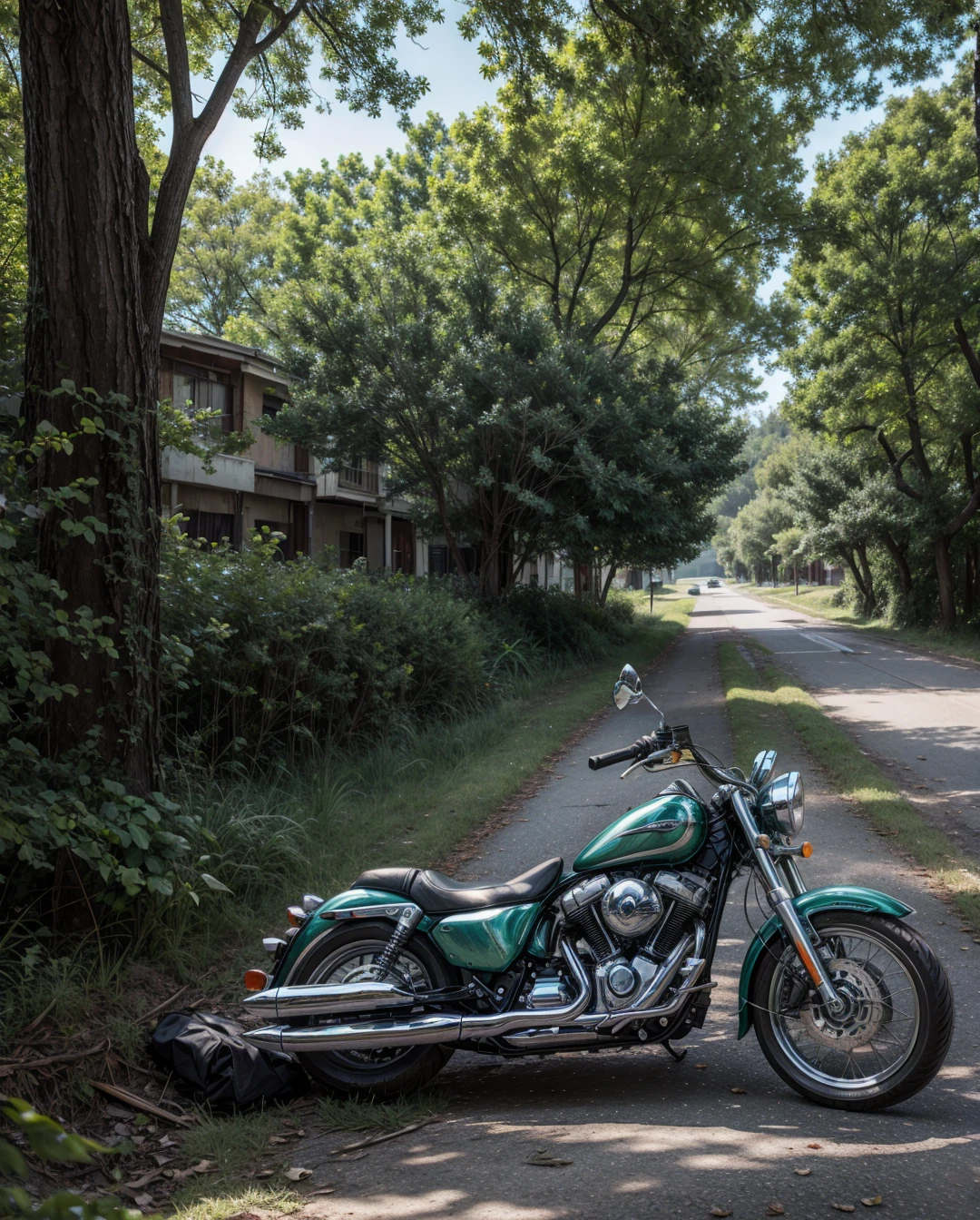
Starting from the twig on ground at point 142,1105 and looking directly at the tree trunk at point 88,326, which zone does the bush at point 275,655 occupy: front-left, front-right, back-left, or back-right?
front-right

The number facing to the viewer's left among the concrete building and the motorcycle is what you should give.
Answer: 0

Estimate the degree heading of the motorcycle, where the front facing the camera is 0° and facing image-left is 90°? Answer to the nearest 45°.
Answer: approximately 270°

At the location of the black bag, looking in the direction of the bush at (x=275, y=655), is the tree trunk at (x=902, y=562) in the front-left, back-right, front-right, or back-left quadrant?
front-right

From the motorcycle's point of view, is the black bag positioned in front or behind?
behind

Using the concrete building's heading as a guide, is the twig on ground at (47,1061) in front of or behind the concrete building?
in front

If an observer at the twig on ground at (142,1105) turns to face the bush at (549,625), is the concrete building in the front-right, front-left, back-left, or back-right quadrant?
front-left

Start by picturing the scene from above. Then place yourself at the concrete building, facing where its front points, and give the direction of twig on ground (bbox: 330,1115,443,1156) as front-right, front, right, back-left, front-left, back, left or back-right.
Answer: front-right

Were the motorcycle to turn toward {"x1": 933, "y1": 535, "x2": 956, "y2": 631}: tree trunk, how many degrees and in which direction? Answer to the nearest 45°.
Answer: approximately 90° to its left

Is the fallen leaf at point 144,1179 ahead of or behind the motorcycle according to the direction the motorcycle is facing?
behind

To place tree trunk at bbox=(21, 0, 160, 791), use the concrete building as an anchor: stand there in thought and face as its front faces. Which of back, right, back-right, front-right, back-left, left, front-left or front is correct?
front-right

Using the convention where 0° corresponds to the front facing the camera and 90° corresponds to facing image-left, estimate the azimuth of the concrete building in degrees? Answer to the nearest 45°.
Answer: approximately 315°

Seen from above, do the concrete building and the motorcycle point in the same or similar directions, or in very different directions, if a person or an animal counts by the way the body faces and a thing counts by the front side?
same or similar directions

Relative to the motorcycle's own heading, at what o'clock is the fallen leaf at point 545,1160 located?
The fallen leaf is roughly at 4 o'clock from the motorcycle.

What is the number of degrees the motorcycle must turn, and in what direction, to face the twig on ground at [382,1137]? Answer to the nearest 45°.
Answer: approximately 180°

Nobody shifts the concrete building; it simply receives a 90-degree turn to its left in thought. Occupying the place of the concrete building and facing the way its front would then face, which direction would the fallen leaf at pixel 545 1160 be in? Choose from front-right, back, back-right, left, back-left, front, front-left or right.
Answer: back-right

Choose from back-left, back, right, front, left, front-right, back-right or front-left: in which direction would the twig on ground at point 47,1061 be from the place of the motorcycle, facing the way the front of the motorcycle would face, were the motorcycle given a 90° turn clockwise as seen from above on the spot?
right
